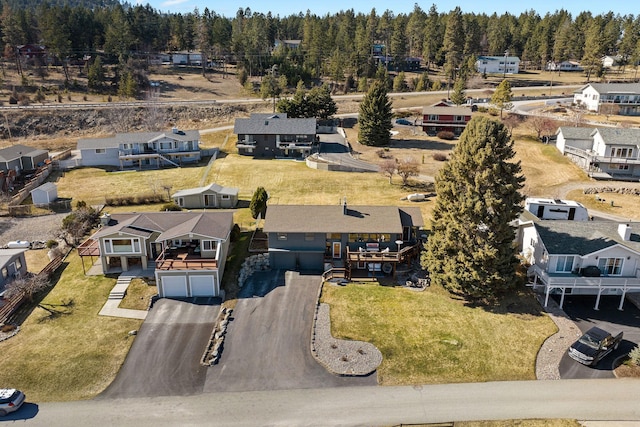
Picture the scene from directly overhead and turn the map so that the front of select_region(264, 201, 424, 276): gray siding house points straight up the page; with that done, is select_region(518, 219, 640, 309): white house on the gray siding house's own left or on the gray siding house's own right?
on the gray siding house's own left

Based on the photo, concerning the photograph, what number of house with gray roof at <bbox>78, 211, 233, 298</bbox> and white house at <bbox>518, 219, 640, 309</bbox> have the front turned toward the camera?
2

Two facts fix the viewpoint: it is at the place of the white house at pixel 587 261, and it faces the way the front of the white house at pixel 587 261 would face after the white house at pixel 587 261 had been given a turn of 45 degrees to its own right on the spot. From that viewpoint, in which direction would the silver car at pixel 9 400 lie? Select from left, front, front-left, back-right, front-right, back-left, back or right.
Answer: front

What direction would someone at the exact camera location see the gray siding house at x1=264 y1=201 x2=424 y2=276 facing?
facing the viewer

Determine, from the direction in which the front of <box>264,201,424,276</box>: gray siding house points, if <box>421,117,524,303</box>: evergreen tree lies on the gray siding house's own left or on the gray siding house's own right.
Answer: on the gray siding house's own left

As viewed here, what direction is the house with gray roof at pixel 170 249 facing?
toward the camera

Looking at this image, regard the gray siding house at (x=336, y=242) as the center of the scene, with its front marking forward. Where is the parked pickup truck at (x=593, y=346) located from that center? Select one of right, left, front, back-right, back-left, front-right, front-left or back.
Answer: front-left

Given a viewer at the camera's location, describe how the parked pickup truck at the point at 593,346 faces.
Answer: facing the viewer and to the left of the viewer

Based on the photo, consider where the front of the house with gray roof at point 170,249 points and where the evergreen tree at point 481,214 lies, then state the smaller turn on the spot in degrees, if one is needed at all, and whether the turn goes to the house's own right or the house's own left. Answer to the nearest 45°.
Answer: approximately 45° to the house's own left

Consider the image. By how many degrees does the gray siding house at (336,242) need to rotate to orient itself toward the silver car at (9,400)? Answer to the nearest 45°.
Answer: approximately 45° to its right

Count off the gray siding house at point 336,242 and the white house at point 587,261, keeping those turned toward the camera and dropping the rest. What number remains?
2

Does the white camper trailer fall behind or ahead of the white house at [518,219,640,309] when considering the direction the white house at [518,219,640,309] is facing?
behind

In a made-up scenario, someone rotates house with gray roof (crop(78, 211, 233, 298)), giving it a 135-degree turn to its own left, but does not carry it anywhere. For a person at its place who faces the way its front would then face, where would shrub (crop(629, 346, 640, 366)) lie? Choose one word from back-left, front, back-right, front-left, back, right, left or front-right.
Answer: right

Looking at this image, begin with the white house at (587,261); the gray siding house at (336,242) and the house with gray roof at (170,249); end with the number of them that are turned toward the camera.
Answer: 3

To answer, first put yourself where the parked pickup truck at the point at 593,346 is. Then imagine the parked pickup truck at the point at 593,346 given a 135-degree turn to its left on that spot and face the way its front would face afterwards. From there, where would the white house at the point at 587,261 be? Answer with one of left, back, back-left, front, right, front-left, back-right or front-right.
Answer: left
